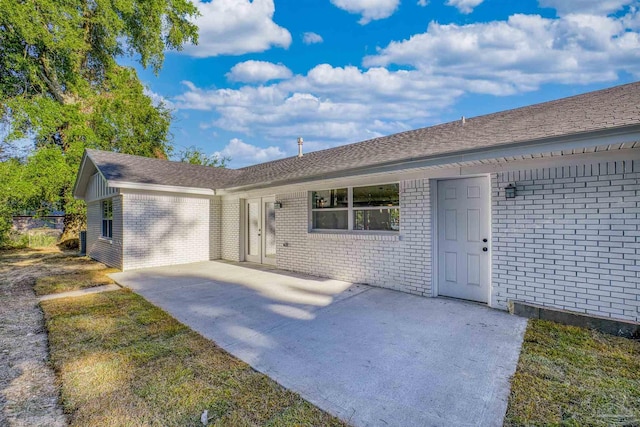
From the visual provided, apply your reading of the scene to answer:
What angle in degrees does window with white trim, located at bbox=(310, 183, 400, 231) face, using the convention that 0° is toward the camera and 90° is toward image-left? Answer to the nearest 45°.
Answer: approximately 45°

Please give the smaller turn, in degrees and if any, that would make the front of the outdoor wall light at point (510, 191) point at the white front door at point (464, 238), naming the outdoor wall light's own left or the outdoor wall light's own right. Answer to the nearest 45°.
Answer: approximately 135° to the outdoor wall light's own right

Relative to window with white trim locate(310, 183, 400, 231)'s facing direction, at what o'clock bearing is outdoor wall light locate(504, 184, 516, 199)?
The outdoor wall light is roughly at 9 o'clock from the window with white trim.

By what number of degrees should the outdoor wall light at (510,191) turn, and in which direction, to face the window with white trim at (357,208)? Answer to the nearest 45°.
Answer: approximately 90° to its right

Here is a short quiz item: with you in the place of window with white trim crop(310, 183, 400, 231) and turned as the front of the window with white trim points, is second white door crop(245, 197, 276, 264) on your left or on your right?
on your right

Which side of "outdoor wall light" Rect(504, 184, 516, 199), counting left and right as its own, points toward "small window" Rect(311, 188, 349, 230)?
right

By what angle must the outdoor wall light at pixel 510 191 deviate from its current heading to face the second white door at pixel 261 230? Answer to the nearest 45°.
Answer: approximately 90° to its right

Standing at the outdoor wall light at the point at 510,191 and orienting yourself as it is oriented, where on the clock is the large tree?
The large tree is roughly at 3 o'clock from the outdoor wall light.
